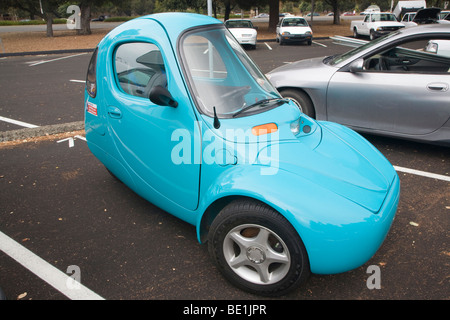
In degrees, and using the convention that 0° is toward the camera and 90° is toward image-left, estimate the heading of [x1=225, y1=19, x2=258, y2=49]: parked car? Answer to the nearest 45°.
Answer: approximately 0°

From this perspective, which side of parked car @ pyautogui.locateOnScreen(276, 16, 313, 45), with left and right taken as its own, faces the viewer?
front

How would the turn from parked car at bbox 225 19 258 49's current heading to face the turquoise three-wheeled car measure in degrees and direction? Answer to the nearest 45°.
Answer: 0° — it already faces it

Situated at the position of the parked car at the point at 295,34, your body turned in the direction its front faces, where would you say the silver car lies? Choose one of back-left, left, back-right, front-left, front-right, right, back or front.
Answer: front

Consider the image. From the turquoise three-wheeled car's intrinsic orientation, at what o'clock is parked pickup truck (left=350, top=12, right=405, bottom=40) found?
The parked pickup truck is roughly at 8 o'clock from the turquoise three-wheeled car.

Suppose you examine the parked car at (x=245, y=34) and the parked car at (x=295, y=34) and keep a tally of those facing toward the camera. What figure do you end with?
2

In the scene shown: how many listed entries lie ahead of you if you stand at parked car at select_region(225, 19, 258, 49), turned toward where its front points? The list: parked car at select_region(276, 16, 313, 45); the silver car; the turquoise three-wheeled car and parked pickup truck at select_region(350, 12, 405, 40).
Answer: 2

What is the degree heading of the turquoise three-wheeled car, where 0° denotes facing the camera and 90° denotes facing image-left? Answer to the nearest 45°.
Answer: approximately 315°

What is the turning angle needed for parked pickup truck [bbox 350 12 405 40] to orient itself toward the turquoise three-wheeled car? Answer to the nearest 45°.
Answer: approximately 45° to its right

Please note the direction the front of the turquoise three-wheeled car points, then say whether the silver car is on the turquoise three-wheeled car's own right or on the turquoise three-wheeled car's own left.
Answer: on the turquoise three-wheeled car's own left

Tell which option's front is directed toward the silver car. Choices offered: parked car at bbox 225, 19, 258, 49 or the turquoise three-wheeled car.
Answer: the parked car
